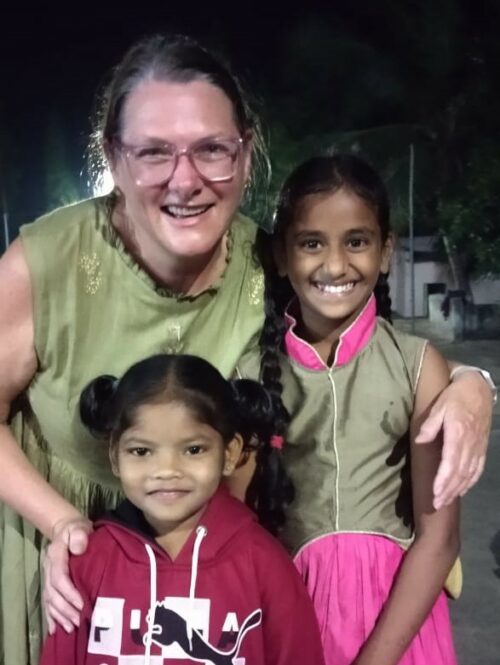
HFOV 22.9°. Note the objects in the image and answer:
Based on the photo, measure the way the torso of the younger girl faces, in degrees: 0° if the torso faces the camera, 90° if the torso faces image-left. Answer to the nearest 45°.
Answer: approximately 0°

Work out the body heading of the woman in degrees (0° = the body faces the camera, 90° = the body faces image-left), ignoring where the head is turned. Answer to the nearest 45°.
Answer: approximately 0°

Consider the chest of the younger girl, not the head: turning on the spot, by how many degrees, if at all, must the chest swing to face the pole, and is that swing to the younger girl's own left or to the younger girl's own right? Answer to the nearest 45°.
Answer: approximately 180°

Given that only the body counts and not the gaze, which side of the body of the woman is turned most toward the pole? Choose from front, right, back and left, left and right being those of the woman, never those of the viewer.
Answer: back
